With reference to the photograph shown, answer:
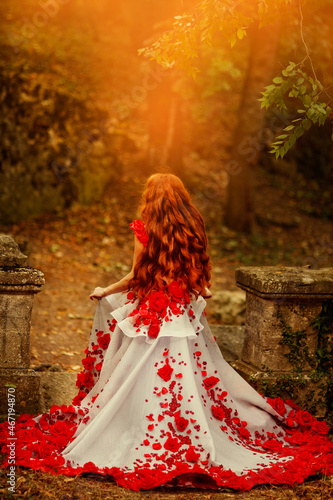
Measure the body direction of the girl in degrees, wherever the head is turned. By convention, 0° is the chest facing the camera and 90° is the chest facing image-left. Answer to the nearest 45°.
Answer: approximately 180°

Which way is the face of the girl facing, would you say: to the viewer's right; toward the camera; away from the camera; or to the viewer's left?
away from the camera

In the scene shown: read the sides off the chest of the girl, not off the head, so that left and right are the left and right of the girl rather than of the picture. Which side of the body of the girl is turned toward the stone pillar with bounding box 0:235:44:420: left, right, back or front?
left

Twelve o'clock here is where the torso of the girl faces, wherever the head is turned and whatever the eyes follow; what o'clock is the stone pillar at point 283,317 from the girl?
The stone pillar is roughly at 2 o'clock from the girl.
